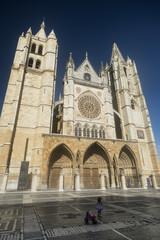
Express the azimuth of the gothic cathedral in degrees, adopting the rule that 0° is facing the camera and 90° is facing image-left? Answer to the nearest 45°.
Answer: approximately 0°
